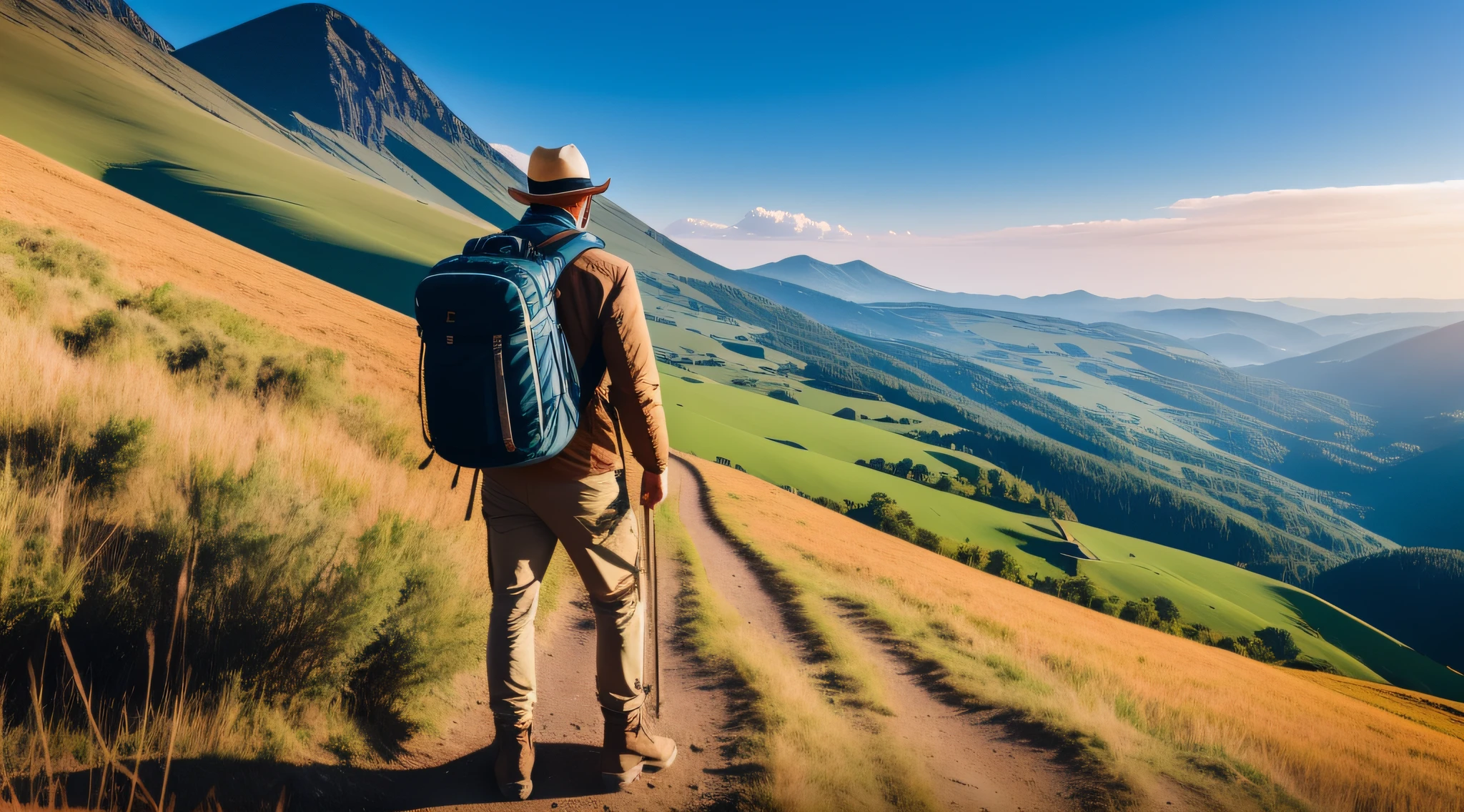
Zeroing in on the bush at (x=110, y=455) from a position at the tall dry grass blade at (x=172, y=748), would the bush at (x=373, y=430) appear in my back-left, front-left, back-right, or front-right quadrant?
front-right

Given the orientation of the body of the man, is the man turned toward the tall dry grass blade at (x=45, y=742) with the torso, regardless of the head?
no

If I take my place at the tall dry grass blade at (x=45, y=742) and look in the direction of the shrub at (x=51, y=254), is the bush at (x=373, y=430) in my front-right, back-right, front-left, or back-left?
front-right

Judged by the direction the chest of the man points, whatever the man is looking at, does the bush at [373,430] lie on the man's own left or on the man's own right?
on the man's own left

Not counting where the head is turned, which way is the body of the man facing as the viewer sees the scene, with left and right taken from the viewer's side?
facing away from the viewer and to the right of the viewer

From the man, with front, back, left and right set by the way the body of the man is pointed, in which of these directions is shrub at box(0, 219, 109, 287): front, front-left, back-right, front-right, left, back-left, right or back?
left

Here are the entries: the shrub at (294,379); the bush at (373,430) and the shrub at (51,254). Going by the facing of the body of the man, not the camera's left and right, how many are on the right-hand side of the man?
0

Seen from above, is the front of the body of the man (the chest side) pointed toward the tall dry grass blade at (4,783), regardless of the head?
no

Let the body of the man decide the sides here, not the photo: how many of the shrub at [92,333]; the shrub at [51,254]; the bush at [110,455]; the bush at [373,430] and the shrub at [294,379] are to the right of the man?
0

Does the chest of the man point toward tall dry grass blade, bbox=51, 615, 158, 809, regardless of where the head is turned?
no

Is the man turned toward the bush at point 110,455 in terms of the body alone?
no

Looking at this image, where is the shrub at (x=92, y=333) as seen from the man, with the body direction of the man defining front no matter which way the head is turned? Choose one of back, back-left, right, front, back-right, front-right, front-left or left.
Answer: left

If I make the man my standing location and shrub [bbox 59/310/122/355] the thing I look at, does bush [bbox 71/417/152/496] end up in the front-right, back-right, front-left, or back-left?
front-left

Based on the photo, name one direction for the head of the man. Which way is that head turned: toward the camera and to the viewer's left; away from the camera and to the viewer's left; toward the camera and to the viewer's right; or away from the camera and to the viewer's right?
away from the camera and to the viewer's right

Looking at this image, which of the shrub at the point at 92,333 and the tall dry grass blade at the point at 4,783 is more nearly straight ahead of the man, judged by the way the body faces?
the shrub
